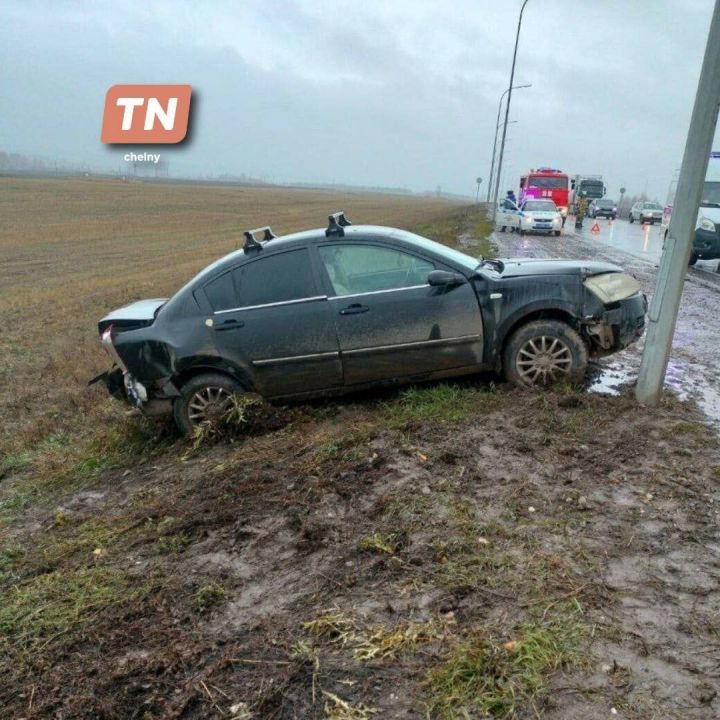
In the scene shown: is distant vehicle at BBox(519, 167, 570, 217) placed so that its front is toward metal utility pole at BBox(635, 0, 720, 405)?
yes

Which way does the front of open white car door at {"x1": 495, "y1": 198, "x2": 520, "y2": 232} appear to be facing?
toward the camera

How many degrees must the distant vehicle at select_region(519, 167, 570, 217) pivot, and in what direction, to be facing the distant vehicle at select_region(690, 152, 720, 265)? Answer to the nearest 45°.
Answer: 0° — it already faces it

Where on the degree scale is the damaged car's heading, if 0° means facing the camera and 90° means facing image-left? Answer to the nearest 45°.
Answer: approximately 270°

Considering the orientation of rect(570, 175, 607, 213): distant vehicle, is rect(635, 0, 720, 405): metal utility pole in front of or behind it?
in front

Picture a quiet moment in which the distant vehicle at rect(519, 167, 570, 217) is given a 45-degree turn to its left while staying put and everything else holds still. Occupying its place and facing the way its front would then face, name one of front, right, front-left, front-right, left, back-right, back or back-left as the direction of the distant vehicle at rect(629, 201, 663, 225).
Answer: left

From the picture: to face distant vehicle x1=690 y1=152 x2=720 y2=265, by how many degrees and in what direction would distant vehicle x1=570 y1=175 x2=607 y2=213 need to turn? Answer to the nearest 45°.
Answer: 0° — it already faces it

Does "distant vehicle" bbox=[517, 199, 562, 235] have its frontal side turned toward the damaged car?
yes

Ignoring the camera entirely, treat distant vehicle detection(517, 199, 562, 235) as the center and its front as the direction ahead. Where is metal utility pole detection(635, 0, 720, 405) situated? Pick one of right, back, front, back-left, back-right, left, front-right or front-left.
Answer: front

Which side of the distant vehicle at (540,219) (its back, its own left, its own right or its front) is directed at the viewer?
front

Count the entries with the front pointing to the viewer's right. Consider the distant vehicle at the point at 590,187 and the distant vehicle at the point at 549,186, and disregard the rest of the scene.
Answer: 0

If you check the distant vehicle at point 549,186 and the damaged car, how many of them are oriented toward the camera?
1

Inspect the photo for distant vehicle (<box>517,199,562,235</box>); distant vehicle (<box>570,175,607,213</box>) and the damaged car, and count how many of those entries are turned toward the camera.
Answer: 2

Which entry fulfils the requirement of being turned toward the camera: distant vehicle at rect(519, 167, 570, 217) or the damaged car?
the distant vehicle

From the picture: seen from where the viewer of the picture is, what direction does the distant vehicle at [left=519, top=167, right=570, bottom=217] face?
facing the viewer
